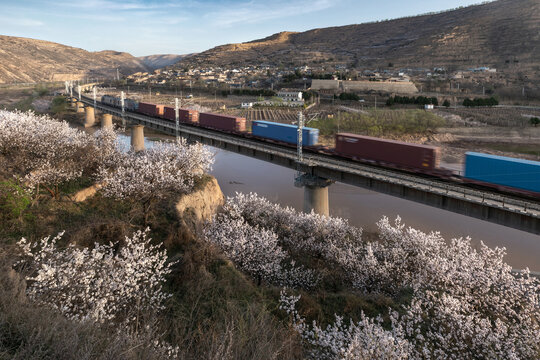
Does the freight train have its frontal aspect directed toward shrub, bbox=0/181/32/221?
no

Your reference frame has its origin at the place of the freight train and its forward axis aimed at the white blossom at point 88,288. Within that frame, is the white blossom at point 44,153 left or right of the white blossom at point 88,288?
right
